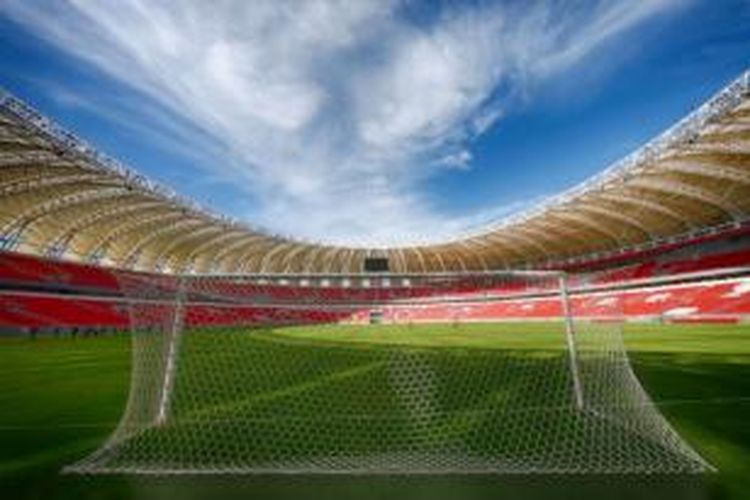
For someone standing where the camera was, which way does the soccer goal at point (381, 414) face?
facing away from the viewer
